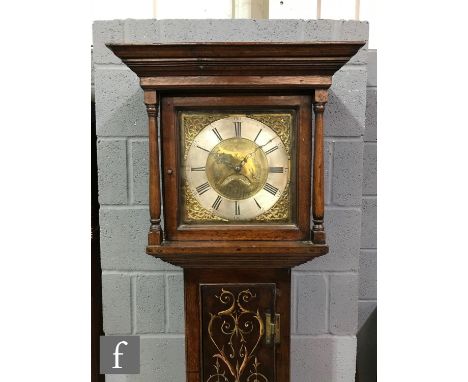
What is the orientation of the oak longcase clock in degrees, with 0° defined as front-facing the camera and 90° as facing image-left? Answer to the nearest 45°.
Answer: approximately 0°
